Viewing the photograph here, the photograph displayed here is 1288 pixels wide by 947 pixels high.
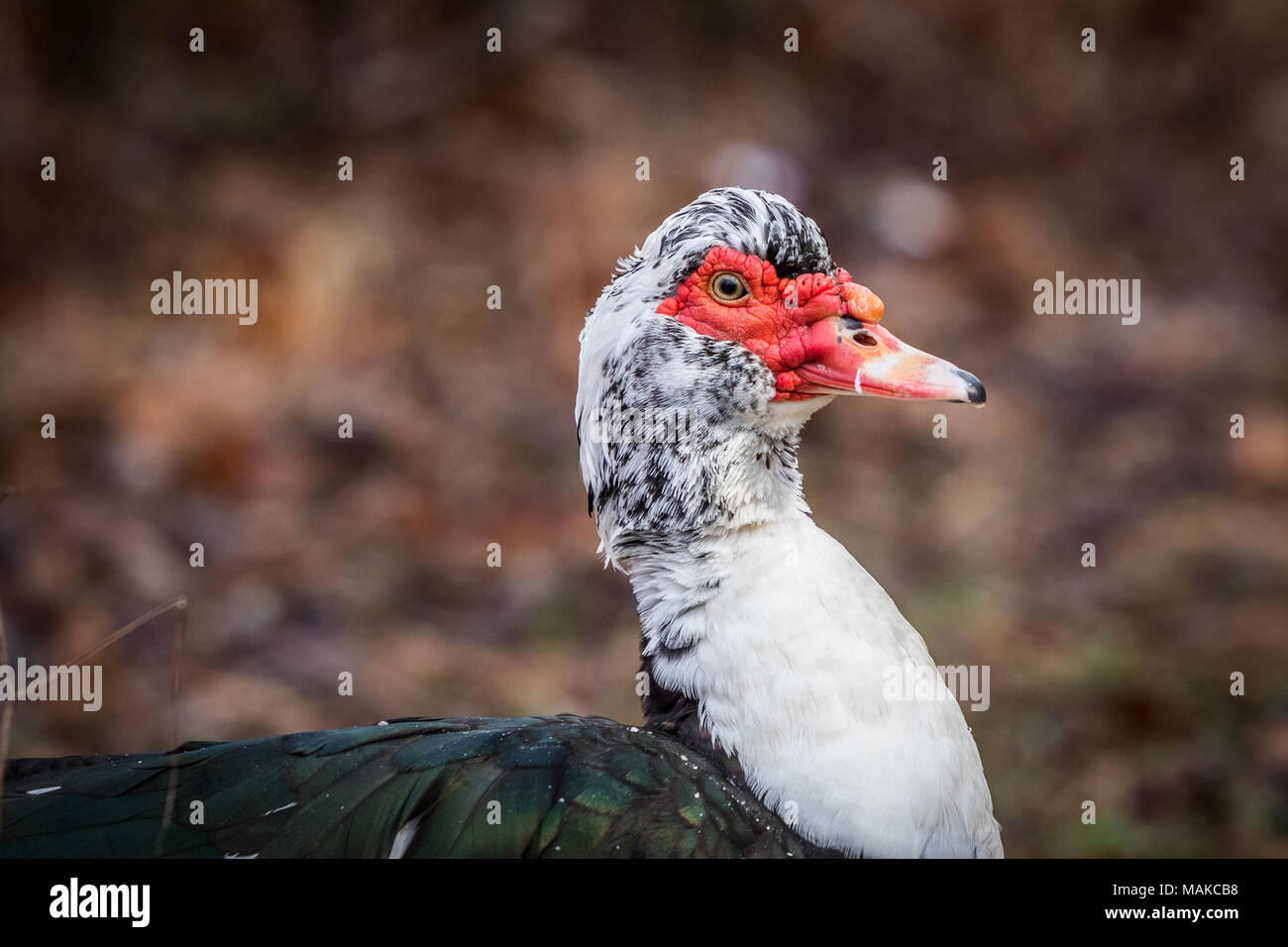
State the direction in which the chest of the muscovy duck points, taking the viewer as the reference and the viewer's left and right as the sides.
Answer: facing to the right of the viewer
